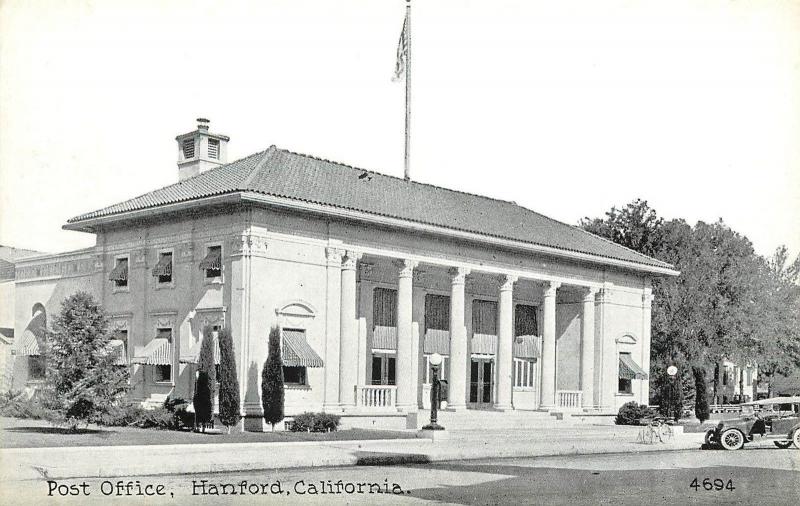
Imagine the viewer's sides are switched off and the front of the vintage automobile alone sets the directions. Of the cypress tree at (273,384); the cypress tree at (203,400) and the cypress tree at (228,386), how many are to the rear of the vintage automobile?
0

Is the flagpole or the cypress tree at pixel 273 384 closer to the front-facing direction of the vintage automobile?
the cypress tree

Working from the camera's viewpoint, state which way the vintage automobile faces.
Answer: facing the viewer and to the left of the viewer

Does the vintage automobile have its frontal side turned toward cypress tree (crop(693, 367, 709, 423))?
no

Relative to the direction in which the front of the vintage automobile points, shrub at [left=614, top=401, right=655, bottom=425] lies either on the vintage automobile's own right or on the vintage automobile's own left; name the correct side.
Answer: on the vintage automobile's own right

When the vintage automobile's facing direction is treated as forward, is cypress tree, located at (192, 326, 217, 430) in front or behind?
in front

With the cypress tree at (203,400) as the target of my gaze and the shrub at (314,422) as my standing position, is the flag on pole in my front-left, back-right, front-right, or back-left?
back-right

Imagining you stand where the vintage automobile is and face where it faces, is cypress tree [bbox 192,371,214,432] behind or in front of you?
in front

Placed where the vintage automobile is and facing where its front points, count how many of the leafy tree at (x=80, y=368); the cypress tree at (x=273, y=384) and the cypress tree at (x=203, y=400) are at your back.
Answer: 0

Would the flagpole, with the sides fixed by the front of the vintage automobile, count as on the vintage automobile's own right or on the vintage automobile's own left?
on the vintage automobile's own right

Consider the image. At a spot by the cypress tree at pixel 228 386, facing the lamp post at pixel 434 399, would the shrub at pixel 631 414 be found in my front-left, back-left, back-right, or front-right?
front-left

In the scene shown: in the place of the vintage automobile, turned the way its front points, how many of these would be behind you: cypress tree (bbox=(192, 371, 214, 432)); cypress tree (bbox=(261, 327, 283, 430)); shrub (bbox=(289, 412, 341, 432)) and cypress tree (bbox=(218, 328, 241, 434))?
0
